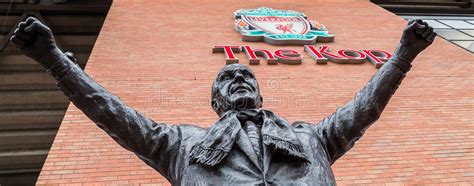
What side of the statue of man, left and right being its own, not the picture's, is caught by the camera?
front
